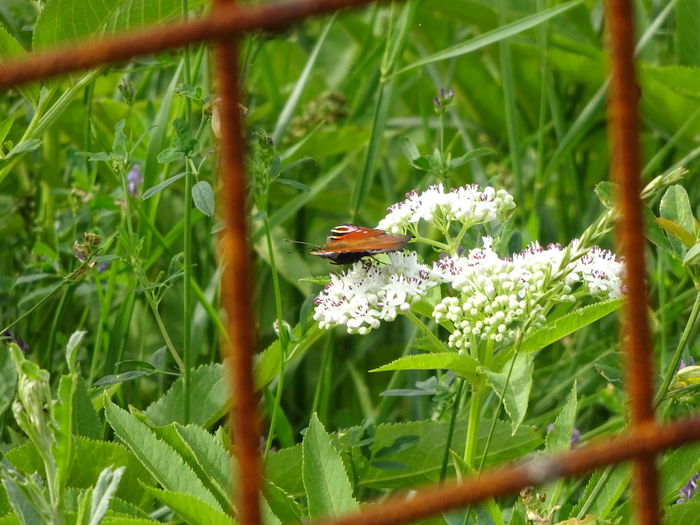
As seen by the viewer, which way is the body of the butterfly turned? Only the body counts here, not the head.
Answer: to the viewer's left

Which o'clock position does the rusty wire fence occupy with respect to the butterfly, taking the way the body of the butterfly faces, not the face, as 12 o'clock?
The rusty wire fence is roughly at 9 o'clock from the butterfly.
